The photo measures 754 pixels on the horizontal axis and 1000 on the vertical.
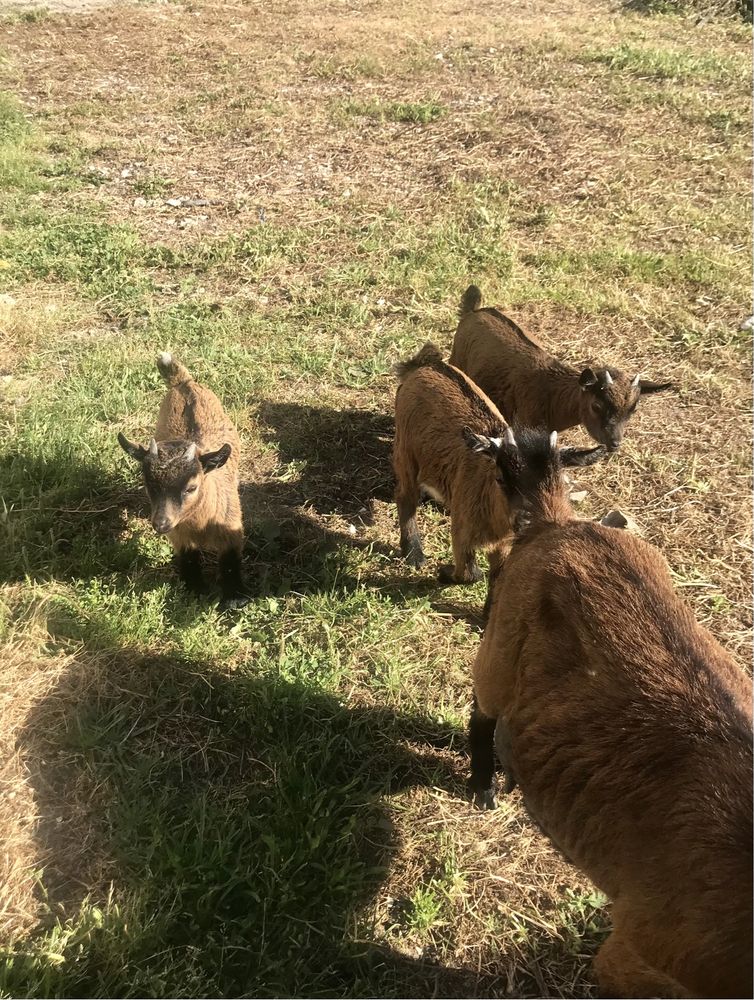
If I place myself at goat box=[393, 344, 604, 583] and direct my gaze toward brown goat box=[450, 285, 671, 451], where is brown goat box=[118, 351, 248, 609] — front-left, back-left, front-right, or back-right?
back-left

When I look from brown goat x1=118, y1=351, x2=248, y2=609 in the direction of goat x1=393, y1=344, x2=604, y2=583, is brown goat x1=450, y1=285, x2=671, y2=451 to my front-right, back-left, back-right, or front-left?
front-left

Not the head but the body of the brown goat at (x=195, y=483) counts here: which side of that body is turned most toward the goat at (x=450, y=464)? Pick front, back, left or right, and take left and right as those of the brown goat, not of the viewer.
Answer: left

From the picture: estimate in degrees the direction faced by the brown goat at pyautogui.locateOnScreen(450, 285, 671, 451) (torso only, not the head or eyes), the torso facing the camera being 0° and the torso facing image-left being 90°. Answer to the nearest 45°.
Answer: approximately 315°

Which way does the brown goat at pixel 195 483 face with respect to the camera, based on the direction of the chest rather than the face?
toward the camera

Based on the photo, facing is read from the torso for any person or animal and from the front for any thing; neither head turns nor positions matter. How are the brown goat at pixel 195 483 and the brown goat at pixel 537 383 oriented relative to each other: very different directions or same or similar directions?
same or similar directions

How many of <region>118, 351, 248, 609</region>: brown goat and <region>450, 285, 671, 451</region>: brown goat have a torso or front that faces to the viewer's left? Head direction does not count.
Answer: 0

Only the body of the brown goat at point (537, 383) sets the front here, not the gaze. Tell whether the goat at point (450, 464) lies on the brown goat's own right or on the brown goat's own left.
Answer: on the brown goat's own right

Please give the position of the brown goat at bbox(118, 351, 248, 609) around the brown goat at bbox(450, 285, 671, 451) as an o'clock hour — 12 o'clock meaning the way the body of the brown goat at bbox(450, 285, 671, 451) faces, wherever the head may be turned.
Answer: the brown goat at bbox(118, 351, 248, 609) is roughly at 3 o'clock from the brown goat at bbox(450, 285, 671, 451).
